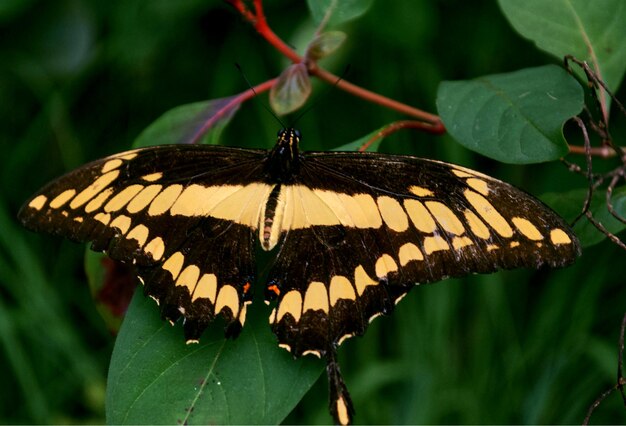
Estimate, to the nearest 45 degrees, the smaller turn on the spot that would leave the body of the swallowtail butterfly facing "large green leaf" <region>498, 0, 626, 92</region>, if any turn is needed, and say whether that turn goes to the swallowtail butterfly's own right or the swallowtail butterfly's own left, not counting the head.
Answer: approximately 90° to the swallowtail butterfly's own right

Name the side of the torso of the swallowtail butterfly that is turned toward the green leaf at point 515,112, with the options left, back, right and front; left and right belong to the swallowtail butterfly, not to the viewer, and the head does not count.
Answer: right

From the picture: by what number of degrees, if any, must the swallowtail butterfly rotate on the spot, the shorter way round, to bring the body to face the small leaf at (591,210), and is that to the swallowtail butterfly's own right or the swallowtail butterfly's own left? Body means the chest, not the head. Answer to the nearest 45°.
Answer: approximately 90° to the swallowtail butterfly's own right

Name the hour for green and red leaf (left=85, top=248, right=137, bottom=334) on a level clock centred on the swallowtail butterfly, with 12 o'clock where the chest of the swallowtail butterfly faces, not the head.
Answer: The green and red leaf is roughly at 10 o'clock from the swallowtail butterfly.

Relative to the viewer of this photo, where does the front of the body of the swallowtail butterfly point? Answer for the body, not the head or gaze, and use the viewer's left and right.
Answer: facing away from the viewer
